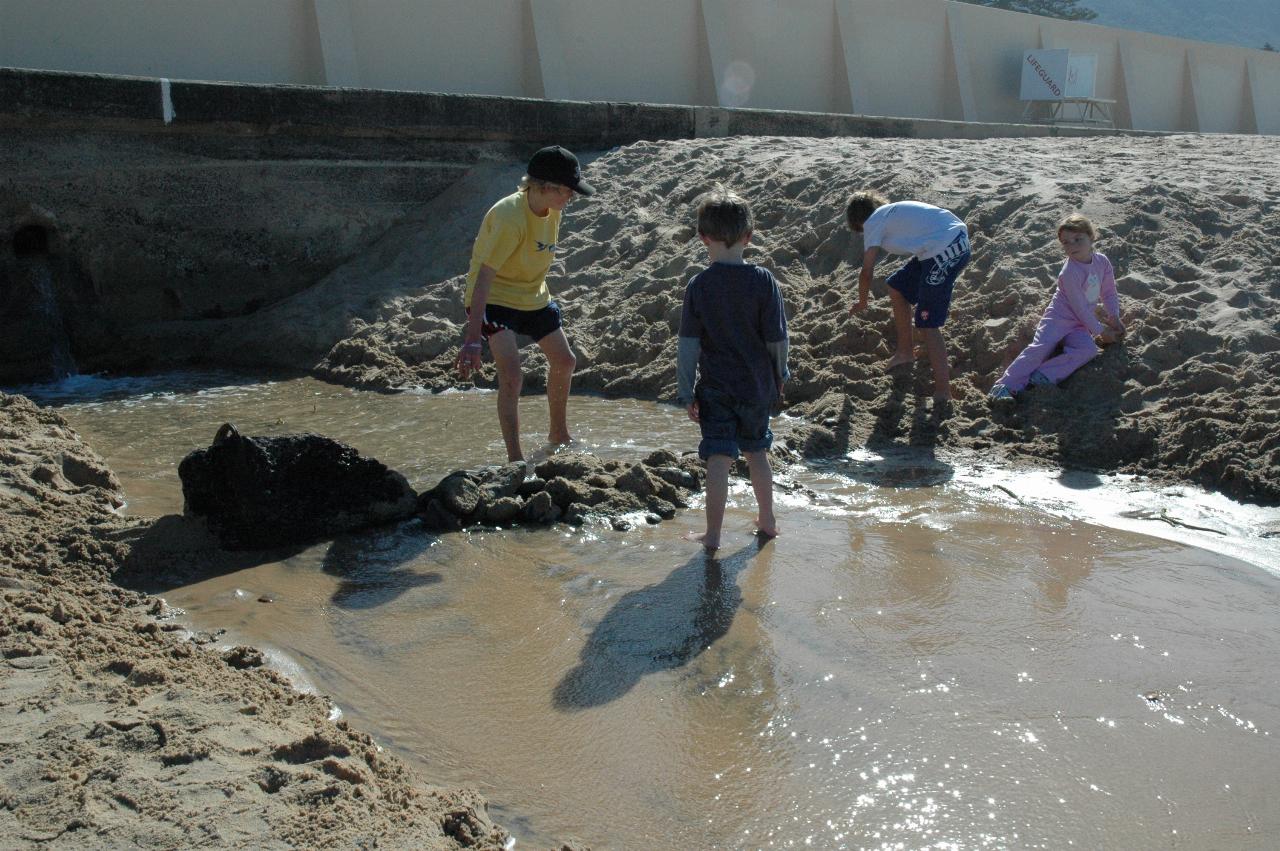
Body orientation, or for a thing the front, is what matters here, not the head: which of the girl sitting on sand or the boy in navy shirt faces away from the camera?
the boy in navy shirt

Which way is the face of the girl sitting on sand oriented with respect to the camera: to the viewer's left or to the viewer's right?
to the viewer's left

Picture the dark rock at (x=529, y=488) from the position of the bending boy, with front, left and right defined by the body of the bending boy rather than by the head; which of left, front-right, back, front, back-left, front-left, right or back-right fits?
front-left

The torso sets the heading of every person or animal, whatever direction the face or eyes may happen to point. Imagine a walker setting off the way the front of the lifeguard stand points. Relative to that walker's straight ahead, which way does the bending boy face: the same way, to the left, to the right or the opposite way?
to the right

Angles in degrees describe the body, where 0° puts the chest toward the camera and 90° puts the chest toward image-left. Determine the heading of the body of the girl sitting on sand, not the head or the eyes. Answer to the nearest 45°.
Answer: approximately 45°

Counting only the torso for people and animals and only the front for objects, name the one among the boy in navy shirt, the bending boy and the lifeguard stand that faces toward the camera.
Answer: the lifeguard stand

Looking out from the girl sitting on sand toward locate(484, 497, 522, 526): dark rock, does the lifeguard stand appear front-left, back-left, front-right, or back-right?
back-right

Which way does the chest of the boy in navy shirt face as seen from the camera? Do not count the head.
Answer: away from the camera

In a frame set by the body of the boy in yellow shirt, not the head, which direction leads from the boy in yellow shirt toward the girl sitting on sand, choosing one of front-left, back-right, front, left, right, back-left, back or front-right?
front-left

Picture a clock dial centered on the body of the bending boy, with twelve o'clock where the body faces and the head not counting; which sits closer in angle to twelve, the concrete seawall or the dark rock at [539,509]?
the concrete seawall

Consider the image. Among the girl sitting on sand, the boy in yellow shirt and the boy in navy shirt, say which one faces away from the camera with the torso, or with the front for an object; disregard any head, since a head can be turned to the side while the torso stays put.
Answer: the boy in navy shirt

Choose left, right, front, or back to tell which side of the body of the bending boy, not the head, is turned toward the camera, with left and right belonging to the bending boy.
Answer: left

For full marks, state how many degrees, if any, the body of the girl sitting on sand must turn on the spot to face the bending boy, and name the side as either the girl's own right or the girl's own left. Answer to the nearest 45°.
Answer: approximately 45° to the girl's own right

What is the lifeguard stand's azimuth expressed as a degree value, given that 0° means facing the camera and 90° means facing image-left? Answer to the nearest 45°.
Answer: approximately 0°

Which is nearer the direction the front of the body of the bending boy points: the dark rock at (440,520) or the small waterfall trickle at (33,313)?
the small waterfall trickle

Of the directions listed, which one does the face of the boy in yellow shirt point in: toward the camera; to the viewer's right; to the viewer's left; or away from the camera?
to the viewer's right

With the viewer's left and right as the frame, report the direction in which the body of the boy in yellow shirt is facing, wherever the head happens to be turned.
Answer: facing the viewer and to the right of the viewer

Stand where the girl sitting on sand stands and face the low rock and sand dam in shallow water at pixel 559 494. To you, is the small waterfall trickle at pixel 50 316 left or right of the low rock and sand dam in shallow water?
right

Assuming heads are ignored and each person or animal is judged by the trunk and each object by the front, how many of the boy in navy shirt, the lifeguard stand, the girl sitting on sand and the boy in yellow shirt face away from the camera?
1

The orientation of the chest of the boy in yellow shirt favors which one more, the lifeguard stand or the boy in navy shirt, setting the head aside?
the boy in navy shirt
